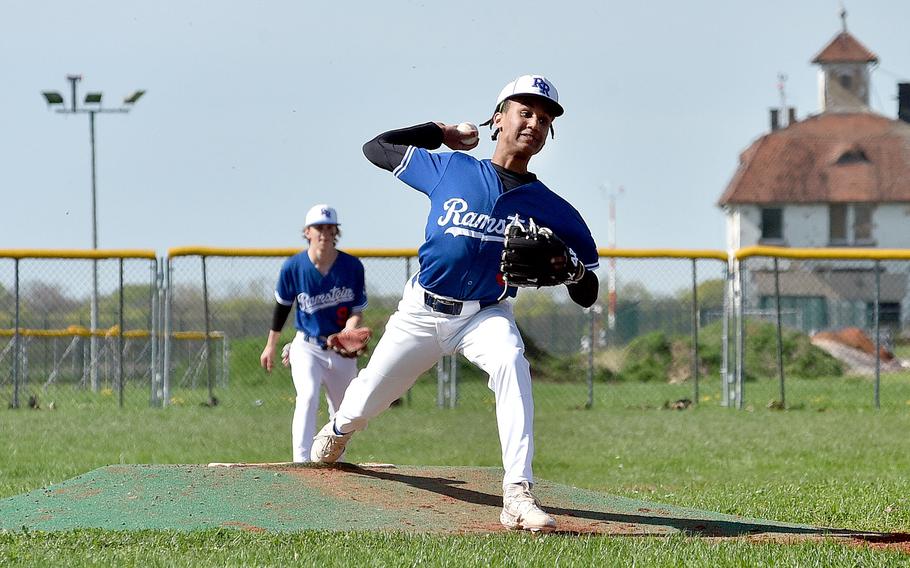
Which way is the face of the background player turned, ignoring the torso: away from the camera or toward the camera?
toward the camera

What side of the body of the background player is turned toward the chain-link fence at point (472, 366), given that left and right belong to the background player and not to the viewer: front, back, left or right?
back

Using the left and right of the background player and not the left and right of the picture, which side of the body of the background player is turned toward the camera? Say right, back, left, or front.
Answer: front

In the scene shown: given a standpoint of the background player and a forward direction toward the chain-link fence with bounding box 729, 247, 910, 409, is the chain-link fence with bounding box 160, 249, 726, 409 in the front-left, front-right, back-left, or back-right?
front-left

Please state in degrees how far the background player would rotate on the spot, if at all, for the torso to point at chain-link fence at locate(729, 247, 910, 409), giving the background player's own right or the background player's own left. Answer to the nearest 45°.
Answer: approximately 135° to the background player's own left
